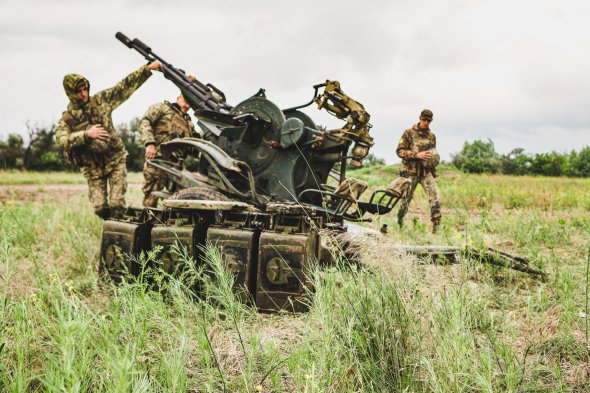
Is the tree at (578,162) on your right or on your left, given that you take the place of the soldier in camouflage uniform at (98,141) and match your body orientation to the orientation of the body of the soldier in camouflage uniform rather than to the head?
on your left

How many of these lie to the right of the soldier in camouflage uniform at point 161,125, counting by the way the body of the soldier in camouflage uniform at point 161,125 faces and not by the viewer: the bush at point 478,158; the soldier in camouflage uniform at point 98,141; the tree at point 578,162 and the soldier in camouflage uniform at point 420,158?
1

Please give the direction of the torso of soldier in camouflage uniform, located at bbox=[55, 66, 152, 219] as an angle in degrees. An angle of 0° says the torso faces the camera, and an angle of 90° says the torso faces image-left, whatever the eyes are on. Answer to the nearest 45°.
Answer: approximately 315°

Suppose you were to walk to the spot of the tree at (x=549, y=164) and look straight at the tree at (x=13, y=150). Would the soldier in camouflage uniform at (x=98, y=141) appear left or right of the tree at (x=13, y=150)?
left

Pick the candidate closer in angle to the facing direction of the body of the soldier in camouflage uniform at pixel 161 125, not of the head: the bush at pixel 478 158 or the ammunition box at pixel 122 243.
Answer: the ammunition box

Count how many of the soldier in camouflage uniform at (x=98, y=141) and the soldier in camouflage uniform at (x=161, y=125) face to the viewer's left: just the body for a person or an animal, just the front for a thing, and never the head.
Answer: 0

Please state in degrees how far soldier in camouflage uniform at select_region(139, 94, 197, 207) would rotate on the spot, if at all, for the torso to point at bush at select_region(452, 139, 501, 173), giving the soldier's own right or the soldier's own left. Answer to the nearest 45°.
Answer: approximately 90° to the soldier's own left

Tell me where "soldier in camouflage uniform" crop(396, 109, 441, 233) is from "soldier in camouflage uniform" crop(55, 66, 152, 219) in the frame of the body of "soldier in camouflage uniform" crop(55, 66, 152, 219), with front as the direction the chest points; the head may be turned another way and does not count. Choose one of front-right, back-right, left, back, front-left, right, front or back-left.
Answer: front-left

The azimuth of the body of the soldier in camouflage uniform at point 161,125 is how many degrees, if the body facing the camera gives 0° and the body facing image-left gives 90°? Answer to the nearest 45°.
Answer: approximately 315°

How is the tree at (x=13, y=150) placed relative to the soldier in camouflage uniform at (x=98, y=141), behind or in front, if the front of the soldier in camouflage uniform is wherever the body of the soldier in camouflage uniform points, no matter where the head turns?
behind

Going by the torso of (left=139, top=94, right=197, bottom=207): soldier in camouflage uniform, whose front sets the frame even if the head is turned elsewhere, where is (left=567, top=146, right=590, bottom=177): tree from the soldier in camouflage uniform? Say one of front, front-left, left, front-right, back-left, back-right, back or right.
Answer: left
